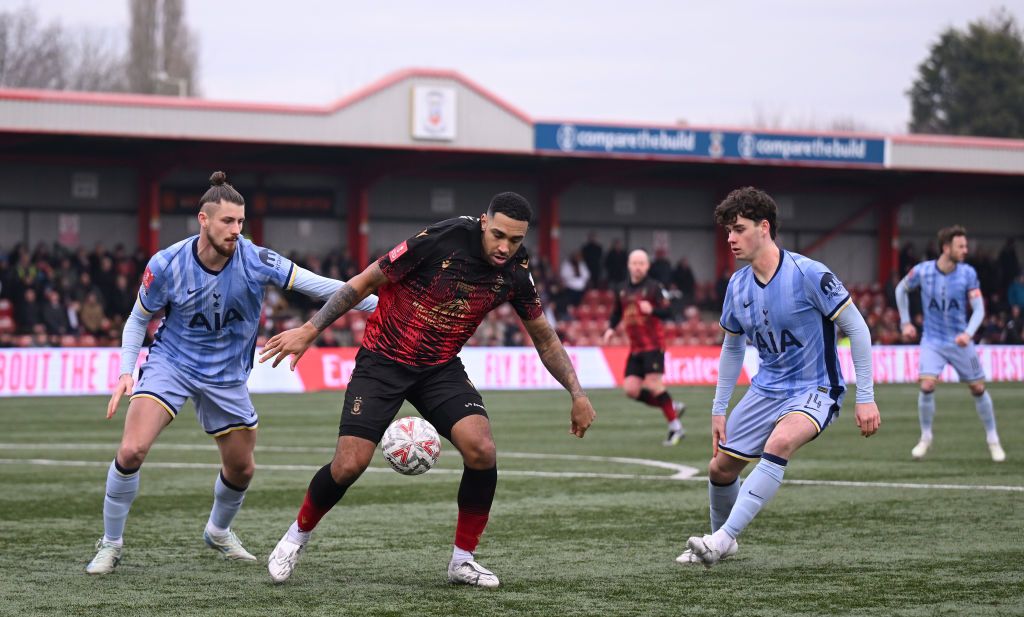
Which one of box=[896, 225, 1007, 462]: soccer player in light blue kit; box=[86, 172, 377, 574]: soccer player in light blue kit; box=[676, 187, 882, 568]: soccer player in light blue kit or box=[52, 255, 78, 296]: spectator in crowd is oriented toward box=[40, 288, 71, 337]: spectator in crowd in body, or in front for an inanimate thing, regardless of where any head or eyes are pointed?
box=[52, 255, 78, 296]: spectator in crowd

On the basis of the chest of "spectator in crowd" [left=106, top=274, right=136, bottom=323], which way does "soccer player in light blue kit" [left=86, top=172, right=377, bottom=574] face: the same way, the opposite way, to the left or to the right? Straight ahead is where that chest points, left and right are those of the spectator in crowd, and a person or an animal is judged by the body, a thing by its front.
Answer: the same way

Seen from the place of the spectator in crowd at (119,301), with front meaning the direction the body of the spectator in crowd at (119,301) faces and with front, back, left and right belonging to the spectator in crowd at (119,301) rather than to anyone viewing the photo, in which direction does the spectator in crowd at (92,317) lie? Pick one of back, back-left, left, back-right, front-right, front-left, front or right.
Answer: front-right

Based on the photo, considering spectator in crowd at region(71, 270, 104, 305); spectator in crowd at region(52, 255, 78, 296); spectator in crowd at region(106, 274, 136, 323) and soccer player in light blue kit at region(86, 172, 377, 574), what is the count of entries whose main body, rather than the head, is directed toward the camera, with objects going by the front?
4

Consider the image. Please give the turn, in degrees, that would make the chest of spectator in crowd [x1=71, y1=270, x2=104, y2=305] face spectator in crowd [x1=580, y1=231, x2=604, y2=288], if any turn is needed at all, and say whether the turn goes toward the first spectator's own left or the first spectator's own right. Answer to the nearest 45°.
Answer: approximately 90° to the first spectator's own left

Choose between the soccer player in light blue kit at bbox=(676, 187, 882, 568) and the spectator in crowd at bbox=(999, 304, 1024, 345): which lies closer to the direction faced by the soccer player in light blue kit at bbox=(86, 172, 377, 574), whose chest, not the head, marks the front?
the soccer player in light blue kit

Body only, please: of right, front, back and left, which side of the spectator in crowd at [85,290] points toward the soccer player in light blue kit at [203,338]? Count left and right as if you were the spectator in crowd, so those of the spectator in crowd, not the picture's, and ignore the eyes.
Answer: front

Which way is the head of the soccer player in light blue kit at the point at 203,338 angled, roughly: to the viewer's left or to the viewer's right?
to the viewer's right

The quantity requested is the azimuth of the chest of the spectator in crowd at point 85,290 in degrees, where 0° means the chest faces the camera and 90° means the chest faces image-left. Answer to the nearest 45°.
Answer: approximately 0°

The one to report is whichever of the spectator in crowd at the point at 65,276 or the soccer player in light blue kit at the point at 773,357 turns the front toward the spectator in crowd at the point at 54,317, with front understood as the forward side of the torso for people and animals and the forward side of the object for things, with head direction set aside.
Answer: the spectator in crowd at the point at 65,276

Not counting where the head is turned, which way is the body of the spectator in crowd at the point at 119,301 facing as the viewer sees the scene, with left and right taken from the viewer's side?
facing the viewer

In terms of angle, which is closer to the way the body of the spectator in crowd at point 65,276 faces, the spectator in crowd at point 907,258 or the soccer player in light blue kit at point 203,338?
the soccer player in light blue kit

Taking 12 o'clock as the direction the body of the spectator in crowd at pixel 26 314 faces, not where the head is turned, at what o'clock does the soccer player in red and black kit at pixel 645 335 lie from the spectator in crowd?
The soccer player in red and black kit is roughly at 11 o'clock from the spectator in crowd.

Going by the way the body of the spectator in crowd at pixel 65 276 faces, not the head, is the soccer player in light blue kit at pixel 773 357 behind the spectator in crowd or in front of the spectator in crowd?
in front

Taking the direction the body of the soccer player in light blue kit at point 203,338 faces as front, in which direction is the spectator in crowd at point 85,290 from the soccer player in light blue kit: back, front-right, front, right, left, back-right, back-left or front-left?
back

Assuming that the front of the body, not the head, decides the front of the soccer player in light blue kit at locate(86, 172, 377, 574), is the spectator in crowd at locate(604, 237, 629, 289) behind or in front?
behind

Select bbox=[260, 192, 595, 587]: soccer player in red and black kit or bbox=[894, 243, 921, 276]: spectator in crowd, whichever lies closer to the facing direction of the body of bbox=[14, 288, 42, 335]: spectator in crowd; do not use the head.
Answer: the soccer player in red and black kit

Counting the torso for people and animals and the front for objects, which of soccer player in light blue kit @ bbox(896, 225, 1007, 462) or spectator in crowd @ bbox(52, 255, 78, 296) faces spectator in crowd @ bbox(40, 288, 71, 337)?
spectator in crowd @ bbox(52, 255, 78, 296)

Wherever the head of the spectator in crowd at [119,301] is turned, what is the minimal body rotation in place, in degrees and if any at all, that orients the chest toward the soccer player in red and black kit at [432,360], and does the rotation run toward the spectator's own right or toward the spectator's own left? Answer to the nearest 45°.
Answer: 0° — they already face them

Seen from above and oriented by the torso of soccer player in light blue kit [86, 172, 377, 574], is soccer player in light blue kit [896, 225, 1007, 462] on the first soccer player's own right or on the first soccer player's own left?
on the first soccer player's own left
